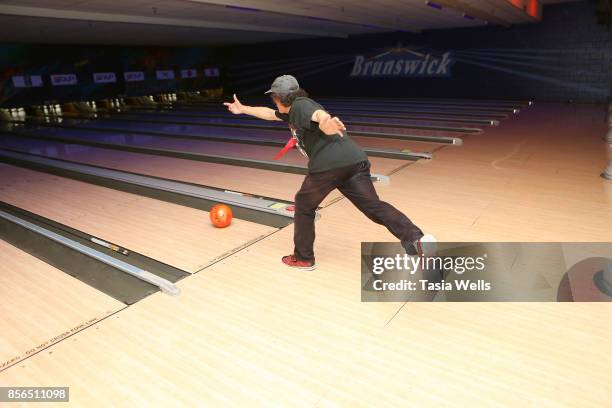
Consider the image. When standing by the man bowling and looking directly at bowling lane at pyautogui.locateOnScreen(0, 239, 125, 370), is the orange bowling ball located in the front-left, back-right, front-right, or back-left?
front-right

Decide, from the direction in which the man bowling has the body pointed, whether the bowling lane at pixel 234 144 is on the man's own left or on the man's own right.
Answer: on the man's own right

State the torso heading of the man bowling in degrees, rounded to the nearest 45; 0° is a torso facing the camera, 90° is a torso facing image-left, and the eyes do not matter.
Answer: approximately 90°

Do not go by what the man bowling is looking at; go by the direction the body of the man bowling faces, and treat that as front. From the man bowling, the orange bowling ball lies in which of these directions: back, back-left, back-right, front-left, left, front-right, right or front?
front-right

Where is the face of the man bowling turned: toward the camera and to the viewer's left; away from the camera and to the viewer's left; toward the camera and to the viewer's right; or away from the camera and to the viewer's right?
away from the camera and to the viewer's left

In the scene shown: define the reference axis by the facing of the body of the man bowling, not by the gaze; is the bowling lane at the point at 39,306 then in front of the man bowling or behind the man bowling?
in front

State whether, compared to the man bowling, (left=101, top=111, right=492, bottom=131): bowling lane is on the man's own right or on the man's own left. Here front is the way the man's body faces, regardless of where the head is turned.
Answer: on the man's own right
